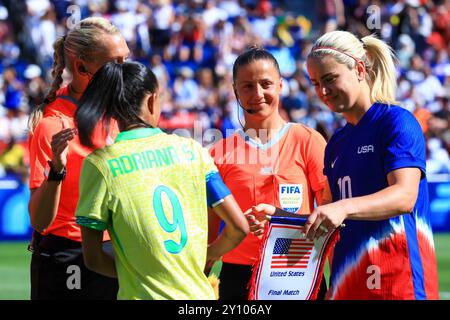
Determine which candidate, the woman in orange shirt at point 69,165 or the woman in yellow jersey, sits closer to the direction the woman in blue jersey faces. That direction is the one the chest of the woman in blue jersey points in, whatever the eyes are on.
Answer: the woman in yellow jersey

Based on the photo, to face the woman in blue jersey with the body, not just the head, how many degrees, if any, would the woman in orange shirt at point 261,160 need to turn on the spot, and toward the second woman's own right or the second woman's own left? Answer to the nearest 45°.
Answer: approximately 45° to the second woman's own left

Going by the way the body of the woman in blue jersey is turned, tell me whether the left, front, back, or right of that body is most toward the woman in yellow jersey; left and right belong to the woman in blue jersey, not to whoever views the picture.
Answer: front

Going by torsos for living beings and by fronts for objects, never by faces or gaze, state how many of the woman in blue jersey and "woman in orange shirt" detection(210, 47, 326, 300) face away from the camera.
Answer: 0

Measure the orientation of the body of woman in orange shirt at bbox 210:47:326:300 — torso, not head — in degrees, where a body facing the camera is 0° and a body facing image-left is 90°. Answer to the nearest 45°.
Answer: approximately 0°

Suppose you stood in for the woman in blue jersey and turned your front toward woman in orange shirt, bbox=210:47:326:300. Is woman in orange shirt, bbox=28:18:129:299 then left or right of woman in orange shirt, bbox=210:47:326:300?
left

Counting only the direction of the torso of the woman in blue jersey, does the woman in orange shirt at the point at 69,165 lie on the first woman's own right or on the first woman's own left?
on the first woman's own right

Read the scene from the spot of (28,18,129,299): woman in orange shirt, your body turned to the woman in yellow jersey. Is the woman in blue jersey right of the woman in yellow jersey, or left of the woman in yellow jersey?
left

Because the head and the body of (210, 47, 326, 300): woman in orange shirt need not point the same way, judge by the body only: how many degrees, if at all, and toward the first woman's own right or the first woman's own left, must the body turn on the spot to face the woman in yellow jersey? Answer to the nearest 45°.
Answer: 0° — they already face them

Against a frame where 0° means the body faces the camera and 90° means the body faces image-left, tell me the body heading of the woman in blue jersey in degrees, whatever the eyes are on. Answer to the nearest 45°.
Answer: approximately 45°
